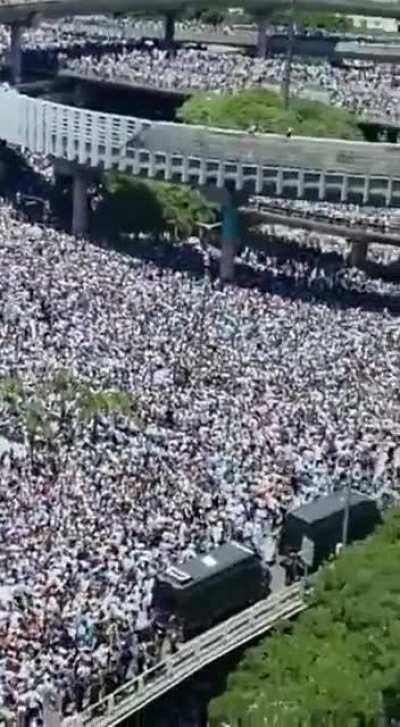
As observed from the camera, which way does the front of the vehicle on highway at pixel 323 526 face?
facing away from the viewer and to the right of the viewer

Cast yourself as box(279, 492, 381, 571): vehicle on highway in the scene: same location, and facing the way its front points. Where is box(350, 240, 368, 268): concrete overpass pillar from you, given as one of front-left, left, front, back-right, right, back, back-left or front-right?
front-left

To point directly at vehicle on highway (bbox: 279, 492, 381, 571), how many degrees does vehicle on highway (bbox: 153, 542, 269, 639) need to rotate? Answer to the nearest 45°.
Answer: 0° — it already faces it

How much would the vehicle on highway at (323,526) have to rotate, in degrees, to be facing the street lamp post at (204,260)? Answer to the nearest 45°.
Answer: approximately 45° to its left
